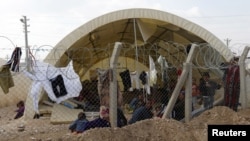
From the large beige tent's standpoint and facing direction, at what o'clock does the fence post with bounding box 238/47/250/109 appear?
The fence post is roughly at 11 o'clock from the large beige tent.

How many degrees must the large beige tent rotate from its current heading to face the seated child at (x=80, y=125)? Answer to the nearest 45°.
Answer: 0° — it already faces them

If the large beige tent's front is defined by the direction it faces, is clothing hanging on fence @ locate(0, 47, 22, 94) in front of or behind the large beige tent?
in front

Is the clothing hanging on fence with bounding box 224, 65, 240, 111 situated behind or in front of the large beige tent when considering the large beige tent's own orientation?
in front

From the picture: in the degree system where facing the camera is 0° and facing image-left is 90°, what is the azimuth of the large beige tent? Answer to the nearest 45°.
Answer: approximately 0°

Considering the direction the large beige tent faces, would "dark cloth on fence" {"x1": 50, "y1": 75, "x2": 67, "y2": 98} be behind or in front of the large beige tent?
in front
